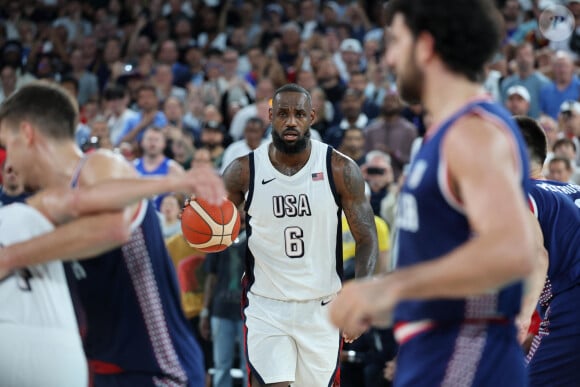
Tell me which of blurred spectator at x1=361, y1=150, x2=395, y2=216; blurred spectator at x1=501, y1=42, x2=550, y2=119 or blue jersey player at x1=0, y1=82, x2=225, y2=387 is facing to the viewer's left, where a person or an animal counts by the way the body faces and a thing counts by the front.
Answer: the blue jersey player

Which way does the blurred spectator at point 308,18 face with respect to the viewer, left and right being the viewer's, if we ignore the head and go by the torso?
facing the viewer

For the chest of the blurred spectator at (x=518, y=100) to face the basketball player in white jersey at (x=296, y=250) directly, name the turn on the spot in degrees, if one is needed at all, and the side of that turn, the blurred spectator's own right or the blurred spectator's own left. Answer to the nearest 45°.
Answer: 0° — they already face them

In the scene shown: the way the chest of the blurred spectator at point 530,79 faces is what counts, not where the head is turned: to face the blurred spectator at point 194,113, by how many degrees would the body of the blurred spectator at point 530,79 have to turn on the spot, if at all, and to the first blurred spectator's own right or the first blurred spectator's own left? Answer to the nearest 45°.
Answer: approximately 90° to the first blurred spectator's own right

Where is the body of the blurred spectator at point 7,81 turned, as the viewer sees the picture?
toward the camera

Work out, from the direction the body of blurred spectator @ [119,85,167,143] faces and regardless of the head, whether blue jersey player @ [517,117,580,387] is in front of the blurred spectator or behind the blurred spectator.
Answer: in front

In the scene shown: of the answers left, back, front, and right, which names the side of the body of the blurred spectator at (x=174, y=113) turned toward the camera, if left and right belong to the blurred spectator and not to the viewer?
front

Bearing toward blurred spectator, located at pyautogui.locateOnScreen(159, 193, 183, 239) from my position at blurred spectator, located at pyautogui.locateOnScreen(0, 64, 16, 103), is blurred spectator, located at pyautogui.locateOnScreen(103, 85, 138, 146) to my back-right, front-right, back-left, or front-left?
front-left

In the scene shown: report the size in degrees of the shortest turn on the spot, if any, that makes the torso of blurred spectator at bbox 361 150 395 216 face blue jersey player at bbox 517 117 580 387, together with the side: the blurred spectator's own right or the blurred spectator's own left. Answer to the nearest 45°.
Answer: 0° — they already face them

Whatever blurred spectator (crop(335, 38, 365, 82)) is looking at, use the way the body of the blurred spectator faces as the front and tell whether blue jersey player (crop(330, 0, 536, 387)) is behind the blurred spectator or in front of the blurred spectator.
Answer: in front

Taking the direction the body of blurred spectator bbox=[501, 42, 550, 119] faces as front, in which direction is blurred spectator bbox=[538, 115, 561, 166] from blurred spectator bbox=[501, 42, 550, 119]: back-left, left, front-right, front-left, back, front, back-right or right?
front

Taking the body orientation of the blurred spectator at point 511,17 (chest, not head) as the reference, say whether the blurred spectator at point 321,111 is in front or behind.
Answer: in front

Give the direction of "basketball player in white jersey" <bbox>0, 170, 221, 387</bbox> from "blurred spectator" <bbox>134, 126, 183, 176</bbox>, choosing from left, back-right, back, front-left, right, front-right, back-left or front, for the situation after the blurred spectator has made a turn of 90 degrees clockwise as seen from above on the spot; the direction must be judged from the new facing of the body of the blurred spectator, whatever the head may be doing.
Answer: left

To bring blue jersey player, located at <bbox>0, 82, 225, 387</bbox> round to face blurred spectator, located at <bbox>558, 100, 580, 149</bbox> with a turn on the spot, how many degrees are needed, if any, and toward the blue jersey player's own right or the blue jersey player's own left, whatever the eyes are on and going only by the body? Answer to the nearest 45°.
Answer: approximately 135° to the blue jersey player's own right

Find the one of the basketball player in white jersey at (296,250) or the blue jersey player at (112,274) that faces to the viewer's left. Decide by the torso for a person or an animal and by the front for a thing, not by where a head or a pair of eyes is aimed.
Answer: the blue jersey player

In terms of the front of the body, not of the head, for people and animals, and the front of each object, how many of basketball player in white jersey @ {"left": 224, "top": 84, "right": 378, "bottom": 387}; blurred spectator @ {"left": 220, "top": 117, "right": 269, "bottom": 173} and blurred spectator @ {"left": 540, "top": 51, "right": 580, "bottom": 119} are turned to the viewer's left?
0

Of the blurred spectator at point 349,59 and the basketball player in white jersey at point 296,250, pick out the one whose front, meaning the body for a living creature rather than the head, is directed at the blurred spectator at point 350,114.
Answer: the blurred spectator at point 349,59
